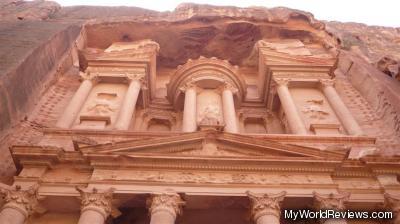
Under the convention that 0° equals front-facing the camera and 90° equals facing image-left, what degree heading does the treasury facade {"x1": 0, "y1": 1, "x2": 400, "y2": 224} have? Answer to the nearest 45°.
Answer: approximately 0°
